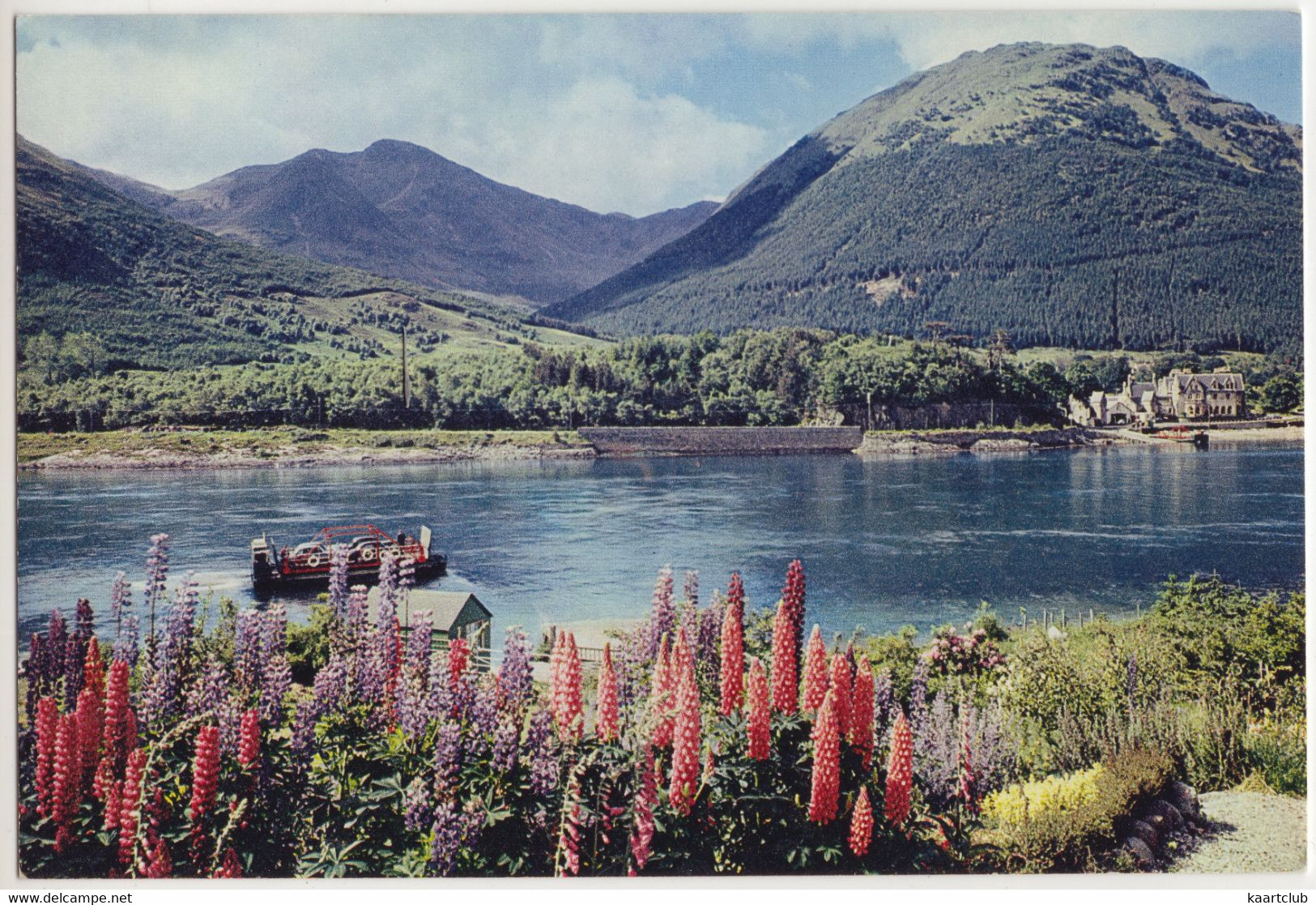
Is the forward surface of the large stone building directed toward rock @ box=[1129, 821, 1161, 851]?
yes

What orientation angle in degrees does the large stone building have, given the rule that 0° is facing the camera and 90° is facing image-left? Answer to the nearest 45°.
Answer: approximately 0°

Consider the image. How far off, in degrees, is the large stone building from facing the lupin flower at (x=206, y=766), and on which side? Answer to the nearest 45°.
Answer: approximately 45° to its right

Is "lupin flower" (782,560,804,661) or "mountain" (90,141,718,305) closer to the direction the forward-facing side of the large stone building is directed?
the lupin flower

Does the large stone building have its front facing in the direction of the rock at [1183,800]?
yes

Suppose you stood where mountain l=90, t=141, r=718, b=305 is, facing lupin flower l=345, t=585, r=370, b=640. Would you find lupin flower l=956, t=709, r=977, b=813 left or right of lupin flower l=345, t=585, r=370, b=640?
left

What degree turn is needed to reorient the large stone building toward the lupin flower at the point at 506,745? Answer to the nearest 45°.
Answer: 0° — it already faces it
